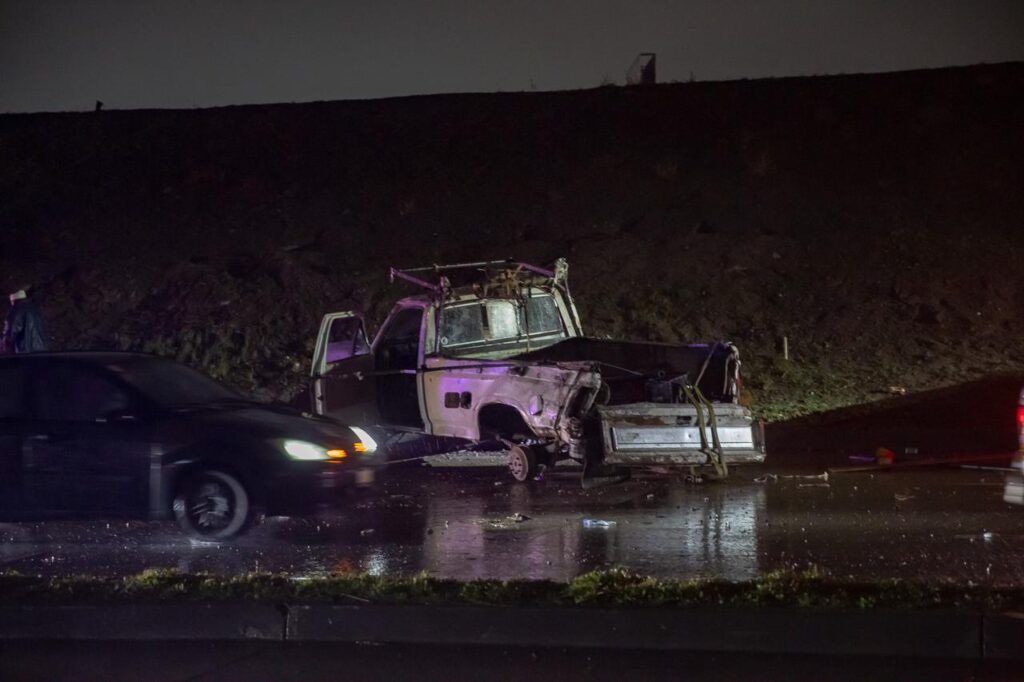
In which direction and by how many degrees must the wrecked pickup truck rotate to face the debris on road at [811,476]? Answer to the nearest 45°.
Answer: approximately 135° to its right

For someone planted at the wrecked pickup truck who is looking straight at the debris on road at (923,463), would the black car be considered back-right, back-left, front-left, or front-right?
back-right

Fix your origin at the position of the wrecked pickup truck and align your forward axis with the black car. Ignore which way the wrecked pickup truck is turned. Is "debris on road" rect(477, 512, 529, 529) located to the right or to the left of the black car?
left

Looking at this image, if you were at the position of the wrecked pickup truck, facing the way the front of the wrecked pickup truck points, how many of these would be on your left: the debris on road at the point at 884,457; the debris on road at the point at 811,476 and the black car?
1

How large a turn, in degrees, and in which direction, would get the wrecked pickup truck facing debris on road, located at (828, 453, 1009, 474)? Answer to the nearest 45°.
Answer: approximately 135° to its right

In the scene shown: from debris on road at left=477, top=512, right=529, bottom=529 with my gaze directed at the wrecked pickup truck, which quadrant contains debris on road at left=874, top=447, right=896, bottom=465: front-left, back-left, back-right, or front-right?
front-right

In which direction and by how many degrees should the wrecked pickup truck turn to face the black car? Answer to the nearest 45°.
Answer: approximately 90° to its left

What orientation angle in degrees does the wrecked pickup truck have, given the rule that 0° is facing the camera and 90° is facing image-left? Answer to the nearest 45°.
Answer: approximately 135°

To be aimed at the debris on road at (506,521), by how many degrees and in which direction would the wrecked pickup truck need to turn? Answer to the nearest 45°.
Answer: approximately 135° to its left
